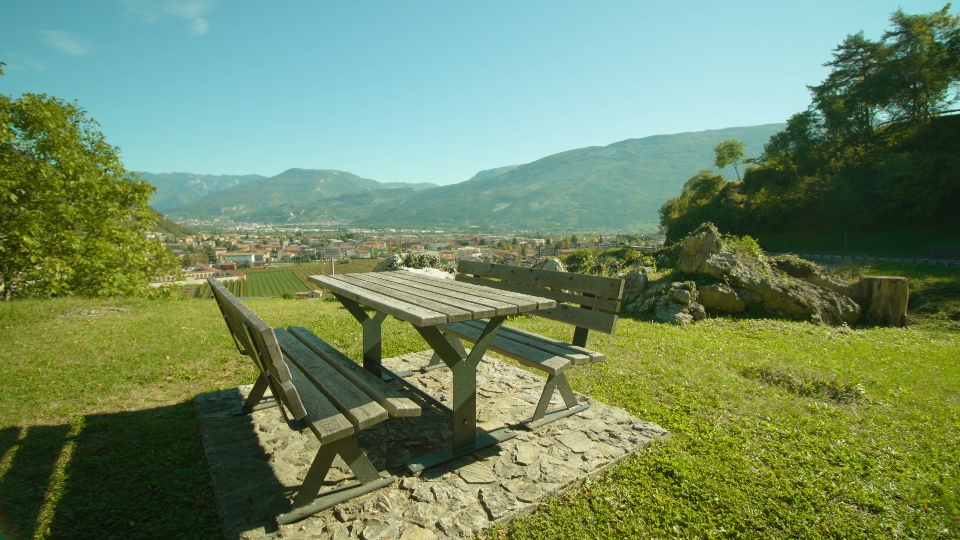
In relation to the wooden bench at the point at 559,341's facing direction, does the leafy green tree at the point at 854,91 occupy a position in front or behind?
behind

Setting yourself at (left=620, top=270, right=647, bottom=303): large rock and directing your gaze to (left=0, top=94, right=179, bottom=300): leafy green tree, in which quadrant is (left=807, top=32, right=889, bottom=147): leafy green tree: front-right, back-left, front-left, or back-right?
back-right

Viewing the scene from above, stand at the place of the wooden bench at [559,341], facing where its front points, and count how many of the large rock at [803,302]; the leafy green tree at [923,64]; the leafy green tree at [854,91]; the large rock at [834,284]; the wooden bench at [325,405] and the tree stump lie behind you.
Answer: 5

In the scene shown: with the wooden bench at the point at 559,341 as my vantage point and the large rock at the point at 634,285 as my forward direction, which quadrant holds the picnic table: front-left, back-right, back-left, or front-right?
back-left

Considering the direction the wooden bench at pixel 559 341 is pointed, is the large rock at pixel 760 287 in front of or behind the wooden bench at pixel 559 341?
behind

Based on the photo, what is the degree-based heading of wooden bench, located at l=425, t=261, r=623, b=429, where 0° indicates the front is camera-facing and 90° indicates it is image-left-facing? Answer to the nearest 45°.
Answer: approximately 45°

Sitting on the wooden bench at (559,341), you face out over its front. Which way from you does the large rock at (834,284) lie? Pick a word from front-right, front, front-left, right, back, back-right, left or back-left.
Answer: back

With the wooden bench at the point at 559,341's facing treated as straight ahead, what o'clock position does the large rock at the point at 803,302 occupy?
The large rock is roughly at 6 o'clock from the wooden bench.

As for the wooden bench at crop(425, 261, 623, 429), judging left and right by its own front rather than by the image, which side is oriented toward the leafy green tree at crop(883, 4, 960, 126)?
back

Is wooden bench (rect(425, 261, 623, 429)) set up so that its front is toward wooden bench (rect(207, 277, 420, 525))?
yes

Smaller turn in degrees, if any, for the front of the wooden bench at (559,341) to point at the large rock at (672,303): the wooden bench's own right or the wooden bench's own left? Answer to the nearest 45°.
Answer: approximately 180°

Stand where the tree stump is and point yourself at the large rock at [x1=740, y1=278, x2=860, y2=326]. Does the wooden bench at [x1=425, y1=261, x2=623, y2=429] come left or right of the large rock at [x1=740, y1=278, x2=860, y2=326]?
left

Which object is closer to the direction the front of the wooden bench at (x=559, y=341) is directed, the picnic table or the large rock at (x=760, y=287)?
the picnic table

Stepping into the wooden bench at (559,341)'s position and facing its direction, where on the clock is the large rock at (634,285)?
The large rock is roughly at 5 o'clock from the wooden bench.
